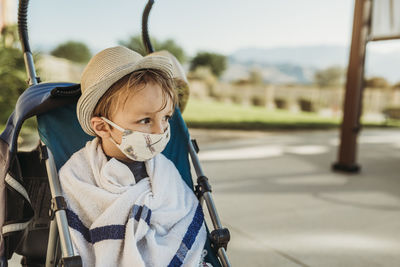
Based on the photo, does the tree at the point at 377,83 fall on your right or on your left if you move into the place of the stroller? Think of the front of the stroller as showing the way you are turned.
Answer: on your left

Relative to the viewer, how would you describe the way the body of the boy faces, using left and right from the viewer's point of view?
facing the viewer and to the right of the viewer

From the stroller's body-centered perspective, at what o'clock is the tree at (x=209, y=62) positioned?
The tree is roughly at 8 o'clock from the stroller.

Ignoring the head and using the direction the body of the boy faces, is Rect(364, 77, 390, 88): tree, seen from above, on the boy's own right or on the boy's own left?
on the boy's own left

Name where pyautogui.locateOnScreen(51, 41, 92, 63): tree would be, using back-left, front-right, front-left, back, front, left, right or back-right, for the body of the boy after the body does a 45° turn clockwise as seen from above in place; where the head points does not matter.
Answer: back

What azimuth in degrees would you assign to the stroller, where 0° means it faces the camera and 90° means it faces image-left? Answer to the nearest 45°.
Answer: approximately 315°

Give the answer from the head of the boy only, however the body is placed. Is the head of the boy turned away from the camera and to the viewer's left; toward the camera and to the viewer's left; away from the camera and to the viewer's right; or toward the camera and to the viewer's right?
toward the camera and to the viewer's right

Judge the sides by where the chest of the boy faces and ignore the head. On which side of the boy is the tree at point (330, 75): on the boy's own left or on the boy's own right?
on the boy's own left

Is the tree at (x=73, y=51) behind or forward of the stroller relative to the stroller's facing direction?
behind
